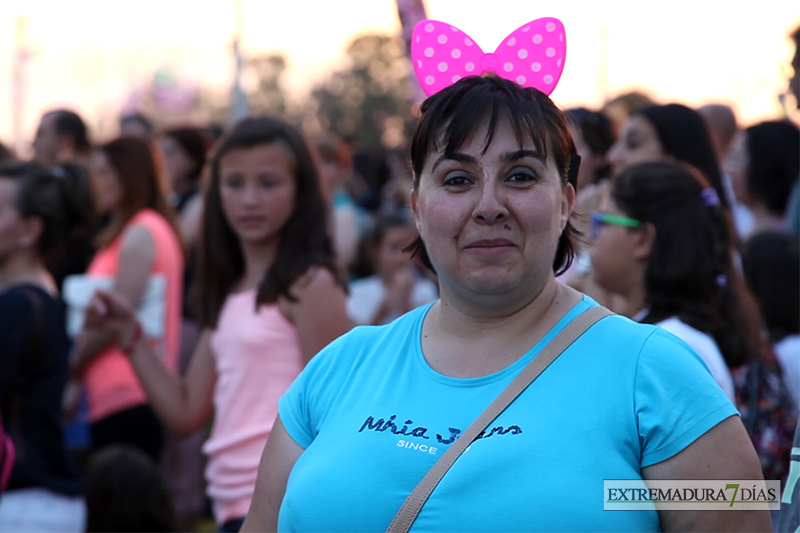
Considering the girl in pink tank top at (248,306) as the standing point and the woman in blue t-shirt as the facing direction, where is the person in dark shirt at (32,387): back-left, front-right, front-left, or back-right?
back-right

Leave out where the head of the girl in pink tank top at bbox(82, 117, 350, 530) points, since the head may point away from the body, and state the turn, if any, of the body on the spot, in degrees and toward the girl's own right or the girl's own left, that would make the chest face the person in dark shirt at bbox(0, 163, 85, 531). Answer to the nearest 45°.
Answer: approximately 90° to the girl's own right

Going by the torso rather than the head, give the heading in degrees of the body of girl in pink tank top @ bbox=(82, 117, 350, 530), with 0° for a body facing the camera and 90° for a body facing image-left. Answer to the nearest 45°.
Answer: approximately 45°

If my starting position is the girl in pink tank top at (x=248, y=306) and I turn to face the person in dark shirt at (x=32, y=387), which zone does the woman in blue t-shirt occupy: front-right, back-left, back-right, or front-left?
back-left

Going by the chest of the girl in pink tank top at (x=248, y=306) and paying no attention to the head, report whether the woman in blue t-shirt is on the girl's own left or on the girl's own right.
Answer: on the girl's own left
